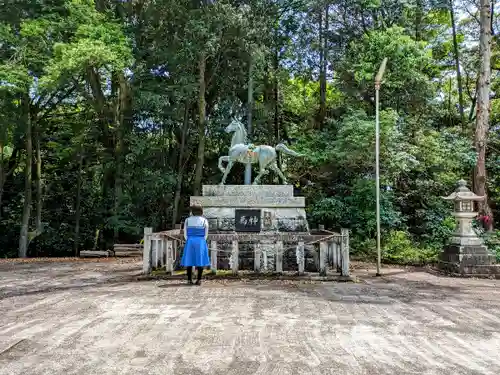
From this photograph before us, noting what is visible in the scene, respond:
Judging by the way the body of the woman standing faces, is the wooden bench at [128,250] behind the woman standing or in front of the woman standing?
in front

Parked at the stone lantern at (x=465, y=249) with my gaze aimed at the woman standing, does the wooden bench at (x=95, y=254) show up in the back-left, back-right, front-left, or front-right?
front-right

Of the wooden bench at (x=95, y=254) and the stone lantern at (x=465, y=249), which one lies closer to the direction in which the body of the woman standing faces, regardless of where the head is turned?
the wooden bench

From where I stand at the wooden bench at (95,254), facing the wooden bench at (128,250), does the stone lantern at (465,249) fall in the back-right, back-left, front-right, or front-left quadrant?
front-right

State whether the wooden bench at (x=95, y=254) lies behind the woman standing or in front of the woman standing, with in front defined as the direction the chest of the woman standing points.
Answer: in front

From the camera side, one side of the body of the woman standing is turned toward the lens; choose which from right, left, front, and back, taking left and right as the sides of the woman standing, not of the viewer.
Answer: back

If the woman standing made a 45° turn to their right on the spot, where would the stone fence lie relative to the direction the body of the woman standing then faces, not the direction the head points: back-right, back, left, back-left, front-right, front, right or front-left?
front

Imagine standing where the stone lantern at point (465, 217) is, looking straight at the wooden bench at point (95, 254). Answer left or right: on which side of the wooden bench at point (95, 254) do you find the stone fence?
left

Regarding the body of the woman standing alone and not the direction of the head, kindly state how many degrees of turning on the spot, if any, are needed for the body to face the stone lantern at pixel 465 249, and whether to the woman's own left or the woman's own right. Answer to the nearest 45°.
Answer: approximately 90° to the woman's own right

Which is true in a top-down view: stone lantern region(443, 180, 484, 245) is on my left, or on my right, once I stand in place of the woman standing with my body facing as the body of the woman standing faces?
on my right
